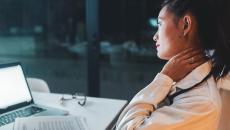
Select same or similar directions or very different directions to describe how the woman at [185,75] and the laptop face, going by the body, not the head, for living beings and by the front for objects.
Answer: very different directions

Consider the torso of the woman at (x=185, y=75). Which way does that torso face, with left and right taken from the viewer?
facing to the left of the viewer

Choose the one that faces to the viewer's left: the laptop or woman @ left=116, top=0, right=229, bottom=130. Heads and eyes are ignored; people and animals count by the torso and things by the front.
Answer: the woman

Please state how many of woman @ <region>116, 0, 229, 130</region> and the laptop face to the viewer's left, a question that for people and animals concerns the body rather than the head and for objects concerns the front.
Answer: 1

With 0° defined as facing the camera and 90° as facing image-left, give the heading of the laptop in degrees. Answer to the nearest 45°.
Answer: approximately 315°

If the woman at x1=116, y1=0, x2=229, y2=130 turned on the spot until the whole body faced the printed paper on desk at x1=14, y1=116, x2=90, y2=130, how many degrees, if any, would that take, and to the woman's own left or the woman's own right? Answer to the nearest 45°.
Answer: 0° — they already face it

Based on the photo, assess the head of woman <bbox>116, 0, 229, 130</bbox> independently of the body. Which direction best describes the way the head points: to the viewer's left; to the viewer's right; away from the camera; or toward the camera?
to the viewer's left

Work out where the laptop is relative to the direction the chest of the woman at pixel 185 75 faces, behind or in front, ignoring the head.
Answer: in front
